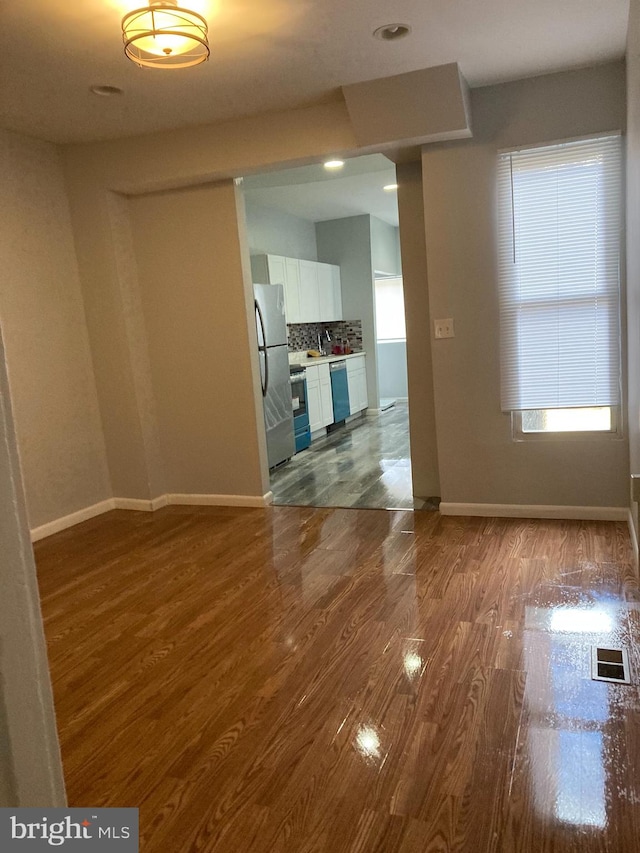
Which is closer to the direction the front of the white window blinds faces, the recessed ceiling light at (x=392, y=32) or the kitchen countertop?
the recessed ceiling light

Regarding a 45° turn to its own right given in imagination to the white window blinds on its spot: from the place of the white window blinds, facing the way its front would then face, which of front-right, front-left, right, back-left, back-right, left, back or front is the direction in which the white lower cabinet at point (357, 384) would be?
right

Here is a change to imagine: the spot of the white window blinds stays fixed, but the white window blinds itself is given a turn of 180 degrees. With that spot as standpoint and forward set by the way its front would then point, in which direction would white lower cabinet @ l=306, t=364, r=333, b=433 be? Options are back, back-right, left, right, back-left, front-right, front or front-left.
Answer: front-left

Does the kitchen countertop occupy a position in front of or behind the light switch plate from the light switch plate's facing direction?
behind

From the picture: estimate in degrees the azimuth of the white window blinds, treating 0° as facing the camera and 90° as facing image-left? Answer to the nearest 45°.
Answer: approximately 0°

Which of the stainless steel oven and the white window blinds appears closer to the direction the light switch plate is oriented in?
the white window blinds

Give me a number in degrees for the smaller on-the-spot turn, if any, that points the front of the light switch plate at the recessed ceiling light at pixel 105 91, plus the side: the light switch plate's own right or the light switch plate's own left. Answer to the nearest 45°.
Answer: approximately 45° to the light switch plate's own right

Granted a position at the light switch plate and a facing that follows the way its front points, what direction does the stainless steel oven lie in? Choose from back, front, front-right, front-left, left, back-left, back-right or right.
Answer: back-right

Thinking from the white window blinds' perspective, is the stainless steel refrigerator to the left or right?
on its right

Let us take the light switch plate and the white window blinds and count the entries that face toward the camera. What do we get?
2

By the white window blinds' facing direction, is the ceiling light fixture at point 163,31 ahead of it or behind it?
ahead

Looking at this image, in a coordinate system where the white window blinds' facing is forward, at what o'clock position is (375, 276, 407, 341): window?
The window is roughly at 5 o'clock from the white window blinds.

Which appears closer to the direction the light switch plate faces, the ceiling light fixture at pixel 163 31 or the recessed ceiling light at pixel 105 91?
the ceiling light fixture

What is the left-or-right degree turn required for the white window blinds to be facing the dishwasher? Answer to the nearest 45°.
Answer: approximately 135° to its right
